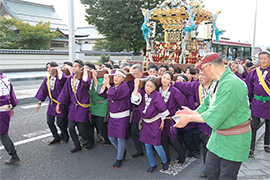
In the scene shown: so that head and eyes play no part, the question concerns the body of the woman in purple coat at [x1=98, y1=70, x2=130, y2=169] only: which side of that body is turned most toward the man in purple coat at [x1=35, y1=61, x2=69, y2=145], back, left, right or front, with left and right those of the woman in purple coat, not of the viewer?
right

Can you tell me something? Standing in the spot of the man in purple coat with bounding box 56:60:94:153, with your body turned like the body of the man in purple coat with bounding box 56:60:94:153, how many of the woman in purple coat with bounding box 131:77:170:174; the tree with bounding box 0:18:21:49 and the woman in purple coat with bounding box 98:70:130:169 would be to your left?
2

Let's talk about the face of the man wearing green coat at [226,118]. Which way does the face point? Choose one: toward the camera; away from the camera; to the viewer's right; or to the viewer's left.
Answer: to the viewer's left

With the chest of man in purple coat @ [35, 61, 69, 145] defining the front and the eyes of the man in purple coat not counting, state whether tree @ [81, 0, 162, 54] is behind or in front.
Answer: behind

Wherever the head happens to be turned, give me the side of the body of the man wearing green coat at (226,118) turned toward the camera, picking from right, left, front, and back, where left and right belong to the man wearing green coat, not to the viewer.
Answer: left

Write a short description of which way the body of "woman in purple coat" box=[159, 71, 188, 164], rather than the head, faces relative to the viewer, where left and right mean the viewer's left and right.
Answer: facing the viewer and to the left of the viewer

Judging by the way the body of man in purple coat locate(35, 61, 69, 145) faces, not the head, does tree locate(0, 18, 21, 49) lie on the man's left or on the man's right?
on the man's right

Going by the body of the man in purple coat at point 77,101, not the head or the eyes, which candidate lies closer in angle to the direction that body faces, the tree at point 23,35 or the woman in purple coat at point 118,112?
the woman in purple coat

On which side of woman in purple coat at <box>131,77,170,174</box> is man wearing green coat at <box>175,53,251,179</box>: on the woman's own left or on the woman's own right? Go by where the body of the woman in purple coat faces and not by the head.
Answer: on the woman's own left

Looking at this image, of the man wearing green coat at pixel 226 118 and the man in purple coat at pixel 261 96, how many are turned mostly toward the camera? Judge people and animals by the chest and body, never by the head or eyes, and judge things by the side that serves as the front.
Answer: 1

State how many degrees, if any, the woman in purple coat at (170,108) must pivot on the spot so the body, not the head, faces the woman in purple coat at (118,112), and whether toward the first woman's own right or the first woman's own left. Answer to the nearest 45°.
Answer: approximately 45° to the first woman's own right

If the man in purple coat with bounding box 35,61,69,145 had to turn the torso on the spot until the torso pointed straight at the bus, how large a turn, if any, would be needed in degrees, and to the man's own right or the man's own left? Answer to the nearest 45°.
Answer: approximately 180°

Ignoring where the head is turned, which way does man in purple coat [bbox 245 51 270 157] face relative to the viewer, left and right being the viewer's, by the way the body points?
facing the viewer
